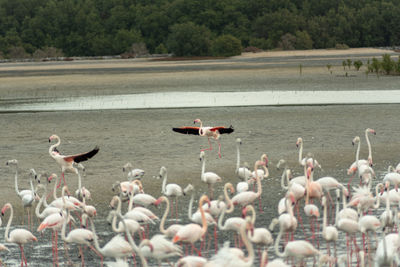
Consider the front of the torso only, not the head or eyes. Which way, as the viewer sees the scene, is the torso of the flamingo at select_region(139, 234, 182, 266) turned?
to the viewer's left

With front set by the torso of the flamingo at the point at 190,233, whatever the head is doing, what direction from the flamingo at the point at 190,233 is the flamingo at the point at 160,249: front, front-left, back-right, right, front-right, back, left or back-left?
back-right
